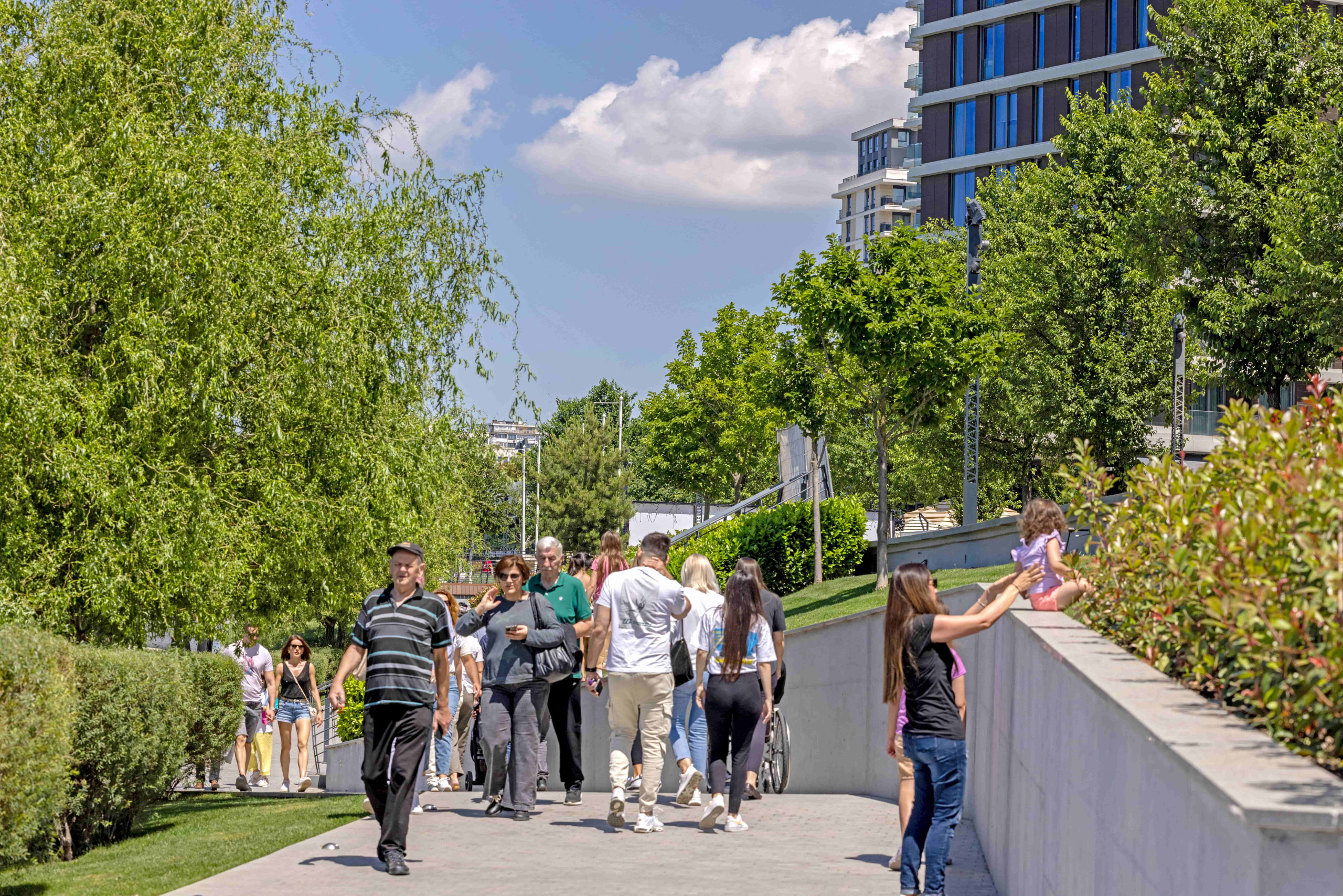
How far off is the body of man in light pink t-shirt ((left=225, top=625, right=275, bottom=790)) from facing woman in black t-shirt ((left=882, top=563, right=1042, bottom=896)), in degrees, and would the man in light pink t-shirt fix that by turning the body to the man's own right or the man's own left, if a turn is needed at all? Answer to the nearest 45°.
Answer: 0° — they already face them

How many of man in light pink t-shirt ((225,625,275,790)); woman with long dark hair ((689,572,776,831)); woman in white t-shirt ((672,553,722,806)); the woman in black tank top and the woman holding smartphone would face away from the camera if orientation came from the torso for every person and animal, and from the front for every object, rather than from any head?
2

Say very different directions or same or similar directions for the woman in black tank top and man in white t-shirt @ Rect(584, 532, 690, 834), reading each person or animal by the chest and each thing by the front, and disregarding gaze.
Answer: very different directions

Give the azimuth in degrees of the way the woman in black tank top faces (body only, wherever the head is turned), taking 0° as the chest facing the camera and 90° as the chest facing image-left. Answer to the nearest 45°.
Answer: approximately 0°

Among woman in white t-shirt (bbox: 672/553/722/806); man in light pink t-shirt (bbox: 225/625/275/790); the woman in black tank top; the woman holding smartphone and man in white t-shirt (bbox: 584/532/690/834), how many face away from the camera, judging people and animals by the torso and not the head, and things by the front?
2

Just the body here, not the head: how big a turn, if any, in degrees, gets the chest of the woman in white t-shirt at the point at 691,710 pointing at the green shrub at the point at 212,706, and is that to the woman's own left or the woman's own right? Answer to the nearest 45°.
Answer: approximately 45° to the woman's own left

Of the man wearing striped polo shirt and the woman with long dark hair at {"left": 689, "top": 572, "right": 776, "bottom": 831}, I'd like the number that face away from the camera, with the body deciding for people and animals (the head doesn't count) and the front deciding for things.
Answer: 1

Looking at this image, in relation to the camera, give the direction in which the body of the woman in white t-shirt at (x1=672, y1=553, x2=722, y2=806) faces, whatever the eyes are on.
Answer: away from the camera

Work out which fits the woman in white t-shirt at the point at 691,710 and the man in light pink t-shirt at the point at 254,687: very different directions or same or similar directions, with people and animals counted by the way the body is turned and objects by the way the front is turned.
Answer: very different directions

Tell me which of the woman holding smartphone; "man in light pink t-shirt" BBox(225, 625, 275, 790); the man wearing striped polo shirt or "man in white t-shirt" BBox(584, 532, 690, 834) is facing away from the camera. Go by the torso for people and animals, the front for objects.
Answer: "man in white t-shirt" BBox(584, 532, 690, 834)

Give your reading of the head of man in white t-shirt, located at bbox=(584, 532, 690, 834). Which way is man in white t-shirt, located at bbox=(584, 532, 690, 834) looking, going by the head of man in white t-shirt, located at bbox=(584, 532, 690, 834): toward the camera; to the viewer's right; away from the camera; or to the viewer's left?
away from the camera

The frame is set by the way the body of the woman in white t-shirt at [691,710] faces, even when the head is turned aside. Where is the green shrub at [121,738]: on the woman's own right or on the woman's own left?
on the woman's own left

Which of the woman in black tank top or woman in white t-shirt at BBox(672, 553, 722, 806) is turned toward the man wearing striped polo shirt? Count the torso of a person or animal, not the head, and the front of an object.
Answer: the woman in black tank top

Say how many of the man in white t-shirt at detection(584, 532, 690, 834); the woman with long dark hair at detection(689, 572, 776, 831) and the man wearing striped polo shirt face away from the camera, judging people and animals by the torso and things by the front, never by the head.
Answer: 2
